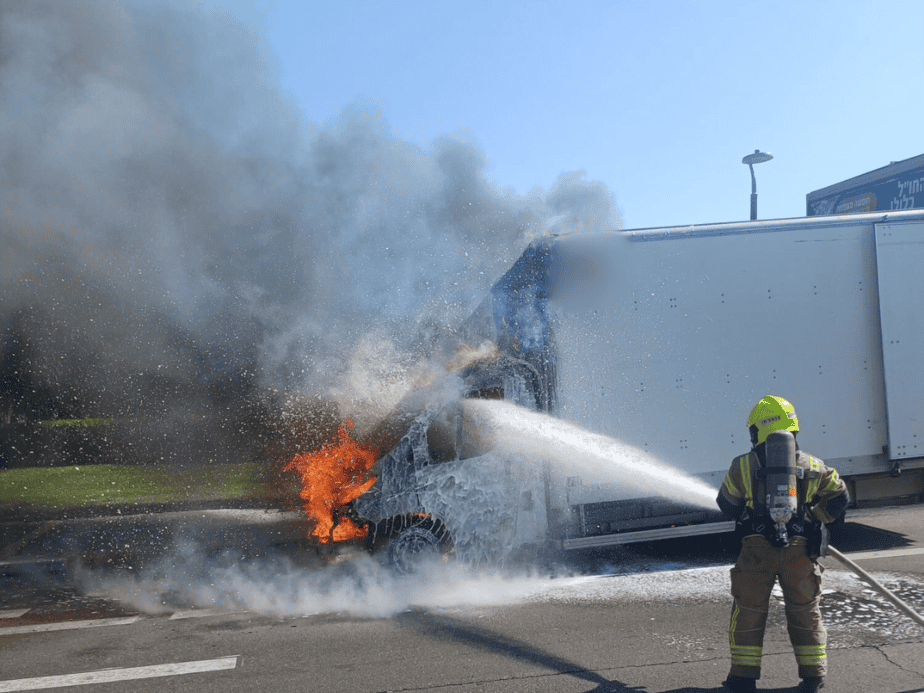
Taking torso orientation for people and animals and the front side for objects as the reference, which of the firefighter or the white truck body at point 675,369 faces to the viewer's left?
the white truck body

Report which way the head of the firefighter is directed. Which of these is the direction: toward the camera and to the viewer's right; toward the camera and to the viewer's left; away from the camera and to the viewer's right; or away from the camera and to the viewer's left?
away from the camera and to the viewer's left

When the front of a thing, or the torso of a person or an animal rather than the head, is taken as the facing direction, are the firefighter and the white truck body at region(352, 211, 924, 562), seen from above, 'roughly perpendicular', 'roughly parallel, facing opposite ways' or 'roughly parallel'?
roughly perpendicular

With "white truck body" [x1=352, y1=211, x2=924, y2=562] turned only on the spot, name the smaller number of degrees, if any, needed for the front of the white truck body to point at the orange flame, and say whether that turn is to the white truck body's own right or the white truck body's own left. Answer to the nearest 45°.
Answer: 0° — it already faces it

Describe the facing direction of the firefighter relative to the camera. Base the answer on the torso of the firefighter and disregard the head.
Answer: away from the camera

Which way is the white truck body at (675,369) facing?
to the viewer's left

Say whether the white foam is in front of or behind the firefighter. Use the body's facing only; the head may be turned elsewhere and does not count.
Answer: in front

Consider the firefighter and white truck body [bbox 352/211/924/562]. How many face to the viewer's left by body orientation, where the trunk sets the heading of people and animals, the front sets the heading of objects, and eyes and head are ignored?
1
